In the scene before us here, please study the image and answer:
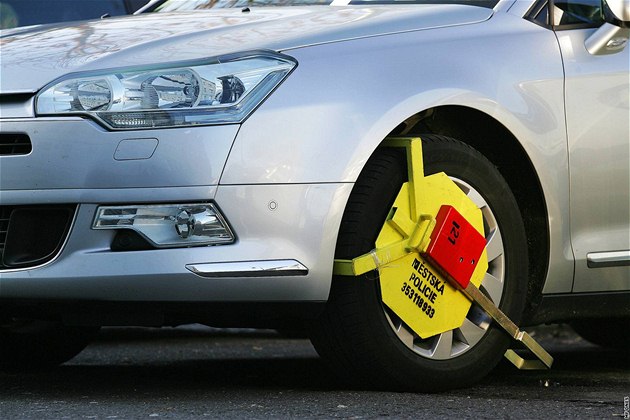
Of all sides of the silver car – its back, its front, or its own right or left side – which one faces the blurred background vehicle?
right

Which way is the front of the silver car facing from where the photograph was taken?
facing the viewer and to the left of the viewer
